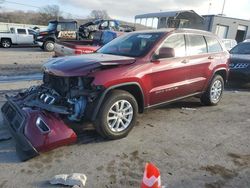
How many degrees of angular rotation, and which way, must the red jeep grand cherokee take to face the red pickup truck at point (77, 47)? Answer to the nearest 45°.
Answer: approximately 135° to its right

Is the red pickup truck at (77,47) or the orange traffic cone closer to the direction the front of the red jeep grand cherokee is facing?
the orange traffic cone

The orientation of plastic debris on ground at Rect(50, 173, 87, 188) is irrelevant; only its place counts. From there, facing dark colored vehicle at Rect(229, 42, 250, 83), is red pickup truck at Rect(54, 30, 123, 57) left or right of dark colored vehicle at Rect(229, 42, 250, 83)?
left

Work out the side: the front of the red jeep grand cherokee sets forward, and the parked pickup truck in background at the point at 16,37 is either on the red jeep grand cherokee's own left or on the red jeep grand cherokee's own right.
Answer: on the red jeep grand cherokee's own right

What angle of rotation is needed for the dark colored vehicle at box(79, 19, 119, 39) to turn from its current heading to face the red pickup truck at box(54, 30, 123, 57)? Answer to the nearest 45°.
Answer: approximately 45° to its left

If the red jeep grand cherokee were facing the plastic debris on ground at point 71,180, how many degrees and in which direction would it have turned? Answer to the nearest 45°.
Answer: approximately 45° to its left

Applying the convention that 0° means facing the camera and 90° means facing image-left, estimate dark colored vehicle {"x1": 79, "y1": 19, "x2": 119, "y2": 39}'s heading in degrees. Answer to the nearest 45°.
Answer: approximately 45°

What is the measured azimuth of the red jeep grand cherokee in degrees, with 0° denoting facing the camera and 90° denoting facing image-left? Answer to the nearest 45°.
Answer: approximately 45°

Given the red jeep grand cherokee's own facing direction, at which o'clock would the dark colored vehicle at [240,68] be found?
The dark colored vehicle is roughly at 6 o'clock from the red jeep grand cherokee.

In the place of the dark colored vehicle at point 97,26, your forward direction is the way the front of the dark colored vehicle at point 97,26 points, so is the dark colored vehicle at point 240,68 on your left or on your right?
on your left

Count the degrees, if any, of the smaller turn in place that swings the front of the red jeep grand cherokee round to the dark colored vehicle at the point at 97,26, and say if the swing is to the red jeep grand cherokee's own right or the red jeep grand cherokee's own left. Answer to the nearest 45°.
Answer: approximately 135° to the red jeep grand cherokee's own right
